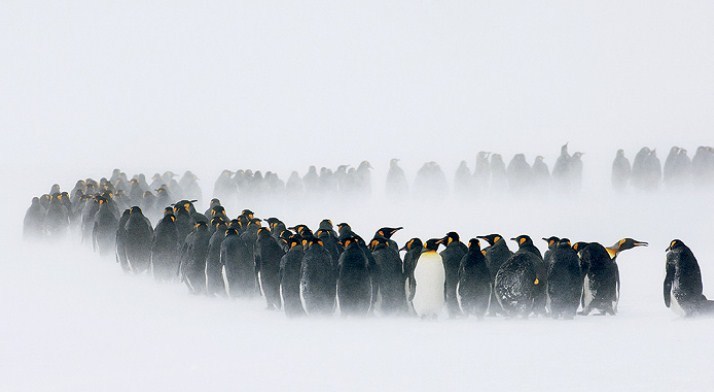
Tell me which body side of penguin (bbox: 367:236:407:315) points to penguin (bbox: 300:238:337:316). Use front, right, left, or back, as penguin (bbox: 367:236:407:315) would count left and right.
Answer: left

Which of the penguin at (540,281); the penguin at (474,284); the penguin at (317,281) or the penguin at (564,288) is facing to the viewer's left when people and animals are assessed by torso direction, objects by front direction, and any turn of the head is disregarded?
the penguin at (540,281)

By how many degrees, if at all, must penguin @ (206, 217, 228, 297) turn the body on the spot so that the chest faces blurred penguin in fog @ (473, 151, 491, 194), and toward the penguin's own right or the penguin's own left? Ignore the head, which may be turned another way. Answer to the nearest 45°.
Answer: approximately 45° to the penguin's own right

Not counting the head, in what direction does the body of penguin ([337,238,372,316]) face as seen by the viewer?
away from the camera

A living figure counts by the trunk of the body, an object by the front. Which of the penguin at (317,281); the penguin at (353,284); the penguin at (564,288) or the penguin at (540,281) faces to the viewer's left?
the penguin at (540,281)

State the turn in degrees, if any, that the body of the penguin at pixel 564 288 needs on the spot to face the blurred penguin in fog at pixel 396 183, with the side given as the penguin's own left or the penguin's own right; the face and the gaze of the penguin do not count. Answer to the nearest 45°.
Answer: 0° — it already faces it

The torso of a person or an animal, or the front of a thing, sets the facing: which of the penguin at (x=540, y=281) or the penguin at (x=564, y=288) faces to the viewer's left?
the penguin at (x=540, y=281)

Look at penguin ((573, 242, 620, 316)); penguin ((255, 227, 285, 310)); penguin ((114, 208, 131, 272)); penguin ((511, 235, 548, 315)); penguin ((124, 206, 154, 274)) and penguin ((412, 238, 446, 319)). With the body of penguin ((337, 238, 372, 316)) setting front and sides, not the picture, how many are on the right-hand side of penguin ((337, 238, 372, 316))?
3

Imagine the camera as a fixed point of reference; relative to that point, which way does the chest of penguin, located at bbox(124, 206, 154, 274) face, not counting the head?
away from the camera

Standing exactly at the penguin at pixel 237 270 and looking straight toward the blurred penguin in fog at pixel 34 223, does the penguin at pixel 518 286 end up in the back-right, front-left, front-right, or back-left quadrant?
back-right

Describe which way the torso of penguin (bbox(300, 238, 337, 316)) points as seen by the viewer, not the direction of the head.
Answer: away from the camera

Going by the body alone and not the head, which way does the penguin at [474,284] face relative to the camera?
away from the camera

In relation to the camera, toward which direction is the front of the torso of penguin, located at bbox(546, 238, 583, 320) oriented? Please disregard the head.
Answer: away from the camera

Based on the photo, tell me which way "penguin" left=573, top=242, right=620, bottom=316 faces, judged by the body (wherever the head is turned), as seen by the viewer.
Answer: away from the camera
